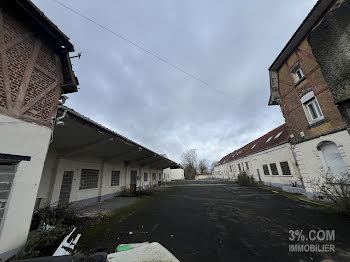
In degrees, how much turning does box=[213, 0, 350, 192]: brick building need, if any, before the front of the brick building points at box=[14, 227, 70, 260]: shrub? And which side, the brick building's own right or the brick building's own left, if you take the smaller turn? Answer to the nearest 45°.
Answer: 0° — it already faces it

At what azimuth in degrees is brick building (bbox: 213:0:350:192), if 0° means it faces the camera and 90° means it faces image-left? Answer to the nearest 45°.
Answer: approximately 45°

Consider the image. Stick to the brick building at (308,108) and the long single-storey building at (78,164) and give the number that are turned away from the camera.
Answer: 0

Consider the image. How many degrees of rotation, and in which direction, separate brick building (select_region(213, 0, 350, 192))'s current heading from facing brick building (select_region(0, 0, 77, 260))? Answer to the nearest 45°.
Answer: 0° — it already faces it

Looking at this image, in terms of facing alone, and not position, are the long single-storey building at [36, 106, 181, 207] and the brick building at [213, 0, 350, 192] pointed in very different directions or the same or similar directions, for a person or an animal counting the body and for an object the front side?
very different directions

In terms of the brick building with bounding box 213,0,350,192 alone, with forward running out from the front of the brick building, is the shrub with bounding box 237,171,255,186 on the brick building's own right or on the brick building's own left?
on the brick building's own right

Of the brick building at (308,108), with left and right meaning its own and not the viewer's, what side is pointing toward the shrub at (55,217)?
front

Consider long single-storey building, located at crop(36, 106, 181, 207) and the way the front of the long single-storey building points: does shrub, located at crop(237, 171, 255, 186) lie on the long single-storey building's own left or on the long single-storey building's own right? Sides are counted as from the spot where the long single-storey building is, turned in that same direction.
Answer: on the long single-storey building's own left

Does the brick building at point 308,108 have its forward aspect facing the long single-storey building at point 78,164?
yes

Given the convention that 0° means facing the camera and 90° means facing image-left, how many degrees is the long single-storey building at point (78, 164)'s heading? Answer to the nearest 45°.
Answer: approximately 315°

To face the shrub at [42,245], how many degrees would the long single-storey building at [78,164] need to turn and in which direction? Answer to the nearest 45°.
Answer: approximately 45° to its right

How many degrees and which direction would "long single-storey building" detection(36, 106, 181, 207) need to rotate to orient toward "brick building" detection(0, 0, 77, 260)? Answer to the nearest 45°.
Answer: approximately 45° to its right
